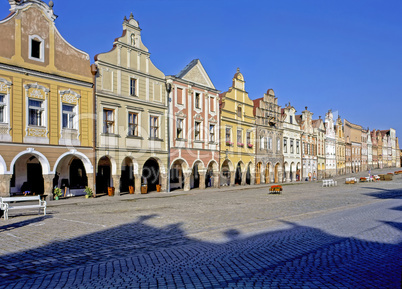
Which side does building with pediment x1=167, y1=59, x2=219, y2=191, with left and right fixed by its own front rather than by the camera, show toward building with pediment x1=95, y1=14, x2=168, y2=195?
right

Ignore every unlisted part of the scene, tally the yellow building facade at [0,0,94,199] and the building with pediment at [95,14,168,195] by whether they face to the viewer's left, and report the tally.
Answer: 0

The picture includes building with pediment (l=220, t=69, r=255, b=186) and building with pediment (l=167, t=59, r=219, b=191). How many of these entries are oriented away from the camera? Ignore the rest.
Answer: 0

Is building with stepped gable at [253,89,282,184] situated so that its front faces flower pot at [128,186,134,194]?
no

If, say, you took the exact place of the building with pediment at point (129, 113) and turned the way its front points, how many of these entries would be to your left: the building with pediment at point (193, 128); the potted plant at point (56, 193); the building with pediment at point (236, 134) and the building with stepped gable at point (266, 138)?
3

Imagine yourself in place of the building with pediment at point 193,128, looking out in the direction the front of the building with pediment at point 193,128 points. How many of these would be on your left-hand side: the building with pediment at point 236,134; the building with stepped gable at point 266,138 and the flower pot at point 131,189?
2

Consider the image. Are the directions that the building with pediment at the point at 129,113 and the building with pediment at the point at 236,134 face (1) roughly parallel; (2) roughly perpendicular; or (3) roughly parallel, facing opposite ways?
roughly parallel

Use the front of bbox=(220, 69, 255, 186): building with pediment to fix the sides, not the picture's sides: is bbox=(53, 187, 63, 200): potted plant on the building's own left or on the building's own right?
on the building's own right

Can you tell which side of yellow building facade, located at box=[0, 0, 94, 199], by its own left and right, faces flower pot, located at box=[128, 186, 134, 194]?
left

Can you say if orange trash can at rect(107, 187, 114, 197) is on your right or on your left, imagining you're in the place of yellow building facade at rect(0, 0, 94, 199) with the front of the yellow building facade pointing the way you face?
on your left

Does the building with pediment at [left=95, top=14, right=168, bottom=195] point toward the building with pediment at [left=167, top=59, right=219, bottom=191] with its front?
no

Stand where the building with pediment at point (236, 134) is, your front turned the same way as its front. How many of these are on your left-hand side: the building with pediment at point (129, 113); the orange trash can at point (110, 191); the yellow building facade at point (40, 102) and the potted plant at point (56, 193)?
0

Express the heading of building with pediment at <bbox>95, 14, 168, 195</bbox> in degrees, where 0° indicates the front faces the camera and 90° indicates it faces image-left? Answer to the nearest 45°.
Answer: approximately 315°

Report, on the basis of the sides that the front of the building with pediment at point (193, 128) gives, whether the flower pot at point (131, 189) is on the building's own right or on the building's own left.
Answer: on the building's own right

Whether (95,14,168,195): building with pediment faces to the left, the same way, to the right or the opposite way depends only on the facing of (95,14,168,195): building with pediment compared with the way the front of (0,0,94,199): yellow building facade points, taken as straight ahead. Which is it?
the same way

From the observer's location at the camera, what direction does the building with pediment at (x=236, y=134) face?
facing the viewer and to the right of the viewer

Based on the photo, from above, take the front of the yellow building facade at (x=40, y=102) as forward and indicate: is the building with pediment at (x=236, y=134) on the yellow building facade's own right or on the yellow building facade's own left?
on the yellow building facade's own left

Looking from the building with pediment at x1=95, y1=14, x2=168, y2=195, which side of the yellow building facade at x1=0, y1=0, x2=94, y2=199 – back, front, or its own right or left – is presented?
left
